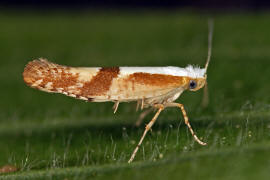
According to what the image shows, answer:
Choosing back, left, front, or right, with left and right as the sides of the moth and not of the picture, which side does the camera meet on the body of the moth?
right
